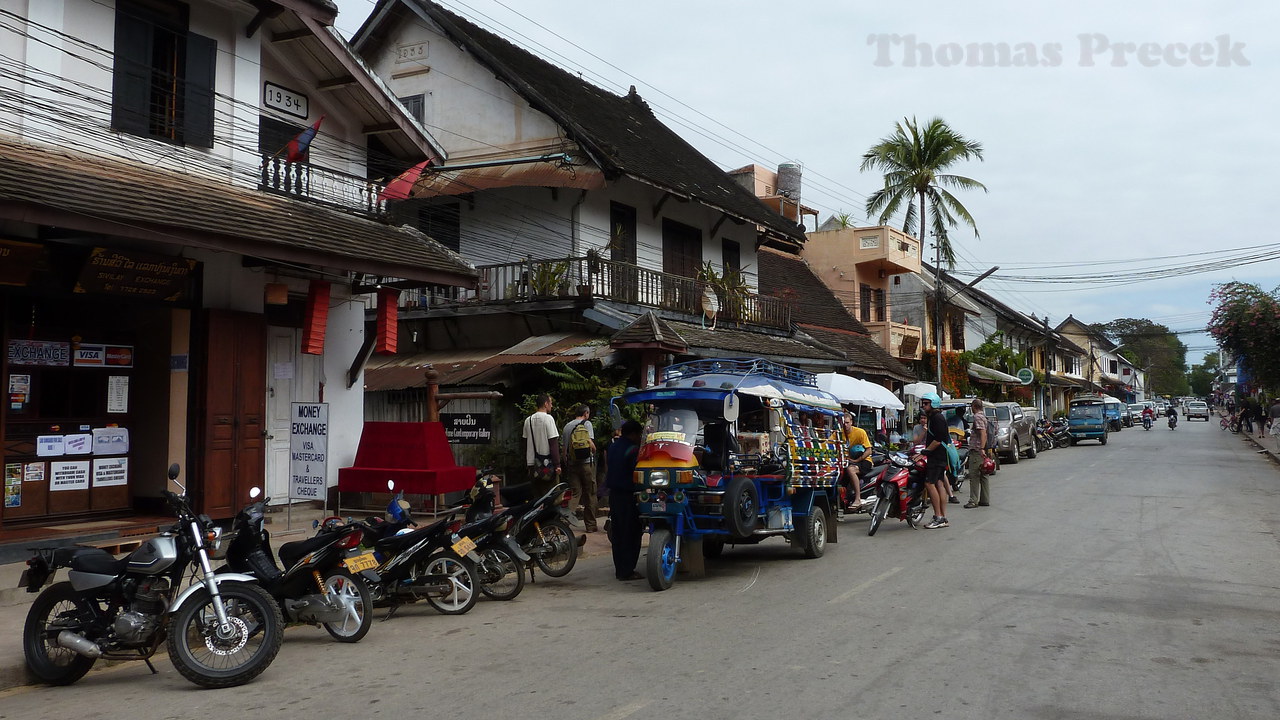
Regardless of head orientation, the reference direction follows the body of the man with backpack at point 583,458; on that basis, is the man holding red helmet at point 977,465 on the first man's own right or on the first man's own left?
on the first man's own right

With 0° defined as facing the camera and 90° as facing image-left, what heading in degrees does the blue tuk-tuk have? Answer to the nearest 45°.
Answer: approximately 45°

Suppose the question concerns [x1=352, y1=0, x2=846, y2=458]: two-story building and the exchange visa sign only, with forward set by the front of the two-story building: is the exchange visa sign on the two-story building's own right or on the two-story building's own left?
on the two-story building's own right

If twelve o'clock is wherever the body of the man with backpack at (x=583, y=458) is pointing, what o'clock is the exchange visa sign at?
The exchange visa sign is roughly at 8 o'clock from the man with backpack.

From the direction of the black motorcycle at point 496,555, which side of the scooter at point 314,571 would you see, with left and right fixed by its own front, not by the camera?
right

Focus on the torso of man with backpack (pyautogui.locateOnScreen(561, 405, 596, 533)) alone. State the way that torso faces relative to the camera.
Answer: away from the camera

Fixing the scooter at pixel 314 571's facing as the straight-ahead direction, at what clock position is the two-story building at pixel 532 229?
The two-story building is roughly at 2 o'clock from the scooter.

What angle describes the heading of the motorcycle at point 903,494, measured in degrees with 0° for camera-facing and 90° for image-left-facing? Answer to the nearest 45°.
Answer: approximately 45°

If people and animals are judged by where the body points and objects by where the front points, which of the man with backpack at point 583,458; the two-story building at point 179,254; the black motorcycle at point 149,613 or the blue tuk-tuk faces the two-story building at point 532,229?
the man with backpack

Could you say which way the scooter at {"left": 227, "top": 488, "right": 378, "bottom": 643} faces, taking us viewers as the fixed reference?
facing away from the viewer and to the left of the viewer

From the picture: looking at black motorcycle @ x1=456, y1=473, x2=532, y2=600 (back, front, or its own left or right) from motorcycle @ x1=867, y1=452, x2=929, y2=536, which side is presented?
right
